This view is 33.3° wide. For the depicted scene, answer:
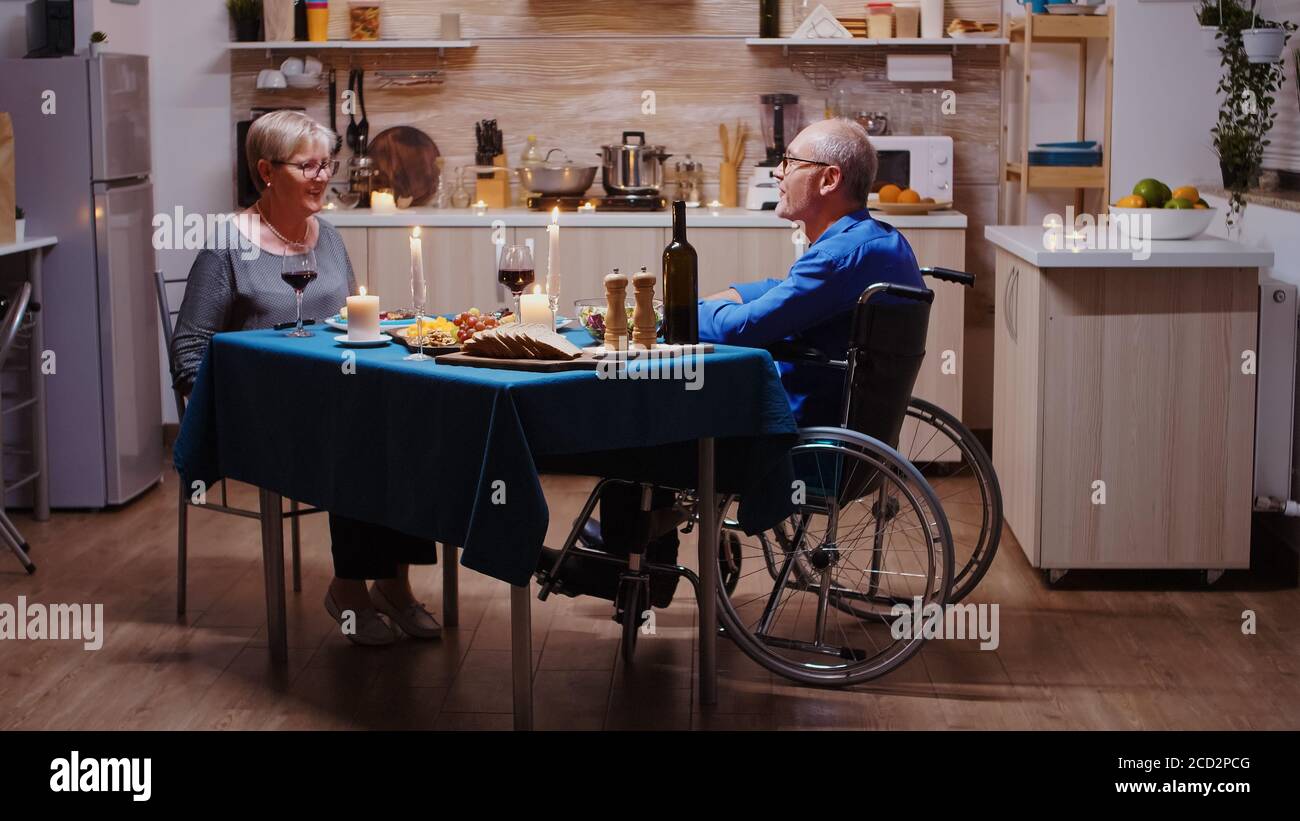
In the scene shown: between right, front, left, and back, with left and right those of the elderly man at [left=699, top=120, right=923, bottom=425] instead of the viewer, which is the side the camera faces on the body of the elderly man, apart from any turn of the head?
left

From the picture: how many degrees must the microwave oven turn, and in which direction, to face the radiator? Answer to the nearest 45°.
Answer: approximately 45° to its left

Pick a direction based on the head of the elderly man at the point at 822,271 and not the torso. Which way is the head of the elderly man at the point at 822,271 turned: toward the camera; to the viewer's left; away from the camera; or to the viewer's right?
to the viewer's left

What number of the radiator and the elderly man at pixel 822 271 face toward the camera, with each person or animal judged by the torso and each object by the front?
0

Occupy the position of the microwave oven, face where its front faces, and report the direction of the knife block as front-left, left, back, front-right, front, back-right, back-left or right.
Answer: right

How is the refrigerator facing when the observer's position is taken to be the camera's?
facing the viewer and to the right of the viewer

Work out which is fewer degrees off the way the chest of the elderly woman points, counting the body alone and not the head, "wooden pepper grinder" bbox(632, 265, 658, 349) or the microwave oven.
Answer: the wooden pepper grinder

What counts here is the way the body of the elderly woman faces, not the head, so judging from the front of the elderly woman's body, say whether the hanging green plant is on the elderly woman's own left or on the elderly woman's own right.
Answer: on the elderly woman's own left

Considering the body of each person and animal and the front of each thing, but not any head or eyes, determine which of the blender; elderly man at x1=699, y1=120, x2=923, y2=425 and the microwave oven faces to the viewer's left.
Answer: the elderly man

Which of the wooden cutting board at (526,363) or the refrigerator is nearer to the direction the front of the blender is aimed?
the wooden cutting board

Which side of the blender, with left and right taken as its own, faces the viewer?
front

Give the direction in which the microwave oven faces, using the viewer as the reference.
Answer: facing the viewer

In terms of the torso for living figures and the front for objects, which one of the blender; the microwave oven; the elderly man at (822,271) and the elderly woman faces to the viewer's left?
the elderly man

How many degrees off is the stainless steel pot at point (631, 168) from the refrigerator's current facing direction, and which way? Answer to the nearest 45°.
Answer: approximately 45° to its left

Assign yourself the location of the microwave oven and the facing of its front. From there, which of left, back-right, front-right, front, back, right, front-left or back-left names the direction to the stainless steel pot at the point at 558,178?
right
